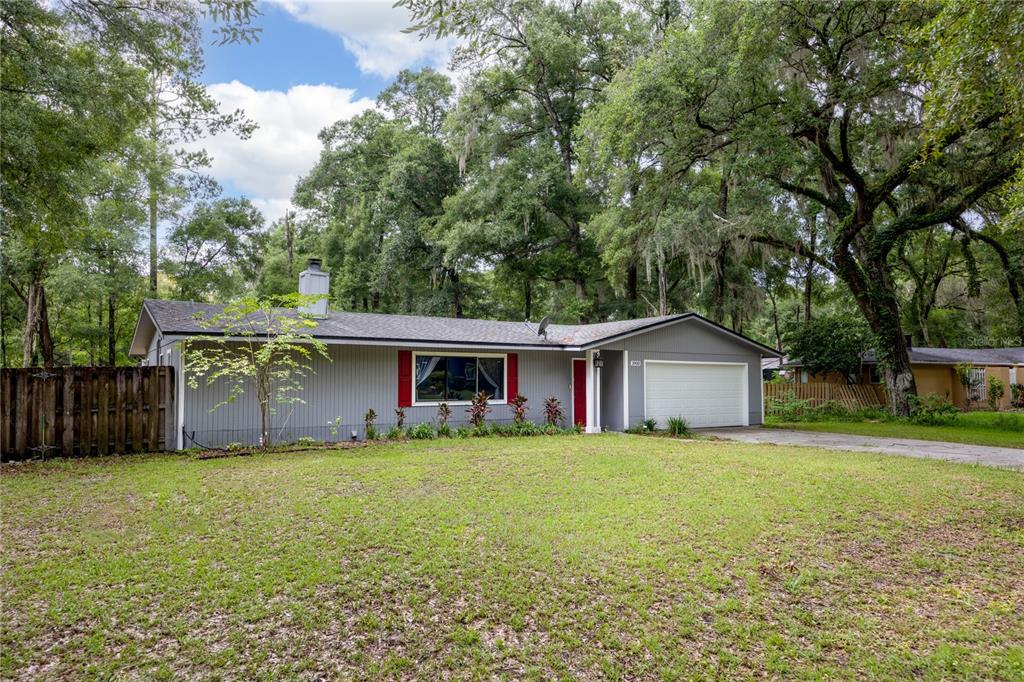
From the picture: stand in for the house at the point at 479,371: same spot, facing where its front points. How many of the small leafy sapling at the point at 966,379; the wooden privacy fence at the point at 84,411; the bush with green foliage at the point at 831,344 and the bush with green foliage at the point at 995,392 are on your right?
1

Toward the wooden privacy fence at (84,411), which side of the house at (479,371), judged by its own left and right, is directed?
right

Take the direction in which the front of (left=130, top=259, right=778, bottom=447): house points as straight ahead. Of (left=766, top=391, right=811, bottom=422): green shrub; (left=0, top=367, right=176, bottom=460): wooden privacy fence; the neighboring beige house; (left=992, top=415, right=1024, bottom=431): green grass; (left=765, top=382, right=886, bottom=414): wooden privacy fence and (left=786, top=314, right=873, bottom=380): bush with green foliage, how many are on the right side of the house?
1

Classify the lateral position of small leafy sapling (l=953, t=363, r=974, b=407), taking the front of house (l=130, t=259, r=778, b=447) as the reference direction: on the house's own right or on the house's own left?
on the house's own left

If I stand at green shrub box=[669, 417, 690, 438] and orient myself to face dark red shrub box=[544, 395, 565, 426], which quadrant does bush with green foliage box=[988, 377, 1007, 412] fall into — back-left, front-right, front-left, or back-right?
back-right

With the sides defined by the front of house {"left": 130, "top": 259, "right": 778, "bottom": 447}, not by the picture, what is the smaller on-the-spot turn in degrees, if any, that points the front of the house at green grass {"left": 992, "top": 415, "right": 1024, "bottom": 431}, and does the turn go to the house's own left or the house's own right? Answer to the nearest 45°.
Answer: approximately 45° to the house's own left

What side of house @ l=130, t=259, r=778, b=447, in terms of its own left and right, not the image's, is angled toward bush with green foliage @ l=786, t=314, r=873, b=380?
left

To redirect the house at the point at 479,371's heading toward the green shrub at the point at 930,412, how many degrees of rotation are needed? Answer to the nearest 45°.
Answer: approximately 45° to its left

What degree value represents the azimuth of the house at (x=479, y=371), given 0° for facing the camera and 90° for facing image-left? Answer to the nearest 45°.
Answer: approximately 315°
